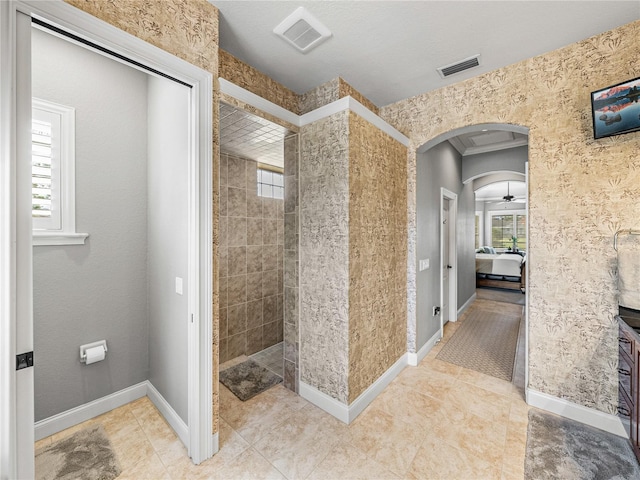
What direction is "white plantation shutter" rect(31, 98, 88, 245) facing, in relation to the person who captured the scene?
facing the viewer and to the right of the viewer

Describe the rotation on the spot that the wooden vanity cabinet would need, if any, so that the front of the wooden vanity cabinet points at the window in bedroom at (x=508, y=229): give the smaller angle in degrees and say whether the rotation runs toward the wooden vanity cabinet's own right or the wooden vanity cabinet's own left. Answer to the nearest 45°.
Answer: approximately 90° to the wooden vanity cabinet's own right

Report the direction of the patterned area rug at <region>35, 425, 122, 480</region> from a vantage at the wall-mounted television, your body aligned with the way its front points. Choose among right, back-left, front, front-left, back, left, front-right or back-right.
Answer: front

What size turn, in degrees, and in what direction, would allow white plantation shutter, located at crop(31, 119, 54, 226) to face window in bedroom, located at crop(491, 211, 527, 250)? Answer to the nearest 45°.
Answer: approximately 45° to its left

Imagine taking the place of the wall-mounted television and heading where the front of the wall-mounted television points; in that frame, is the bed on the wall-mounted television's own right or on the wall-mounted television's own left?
on the wall-mounted television's own right

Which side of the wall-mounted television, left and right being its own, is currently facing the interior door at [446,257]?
right

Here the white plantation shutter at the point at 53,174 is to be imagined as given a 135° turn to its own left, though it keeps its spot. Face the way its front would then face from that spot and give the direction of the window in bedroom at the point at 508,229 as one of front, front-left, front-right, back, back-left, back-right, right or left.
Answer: right

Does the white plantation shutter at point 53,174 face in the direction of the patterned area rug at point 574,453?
yes

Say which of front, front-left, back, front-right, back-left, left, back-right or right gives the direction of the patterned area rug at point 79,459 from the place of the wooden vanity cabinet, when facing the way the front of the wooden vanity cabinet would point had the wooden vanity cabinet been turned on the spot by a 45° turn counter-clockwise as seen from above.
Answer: front

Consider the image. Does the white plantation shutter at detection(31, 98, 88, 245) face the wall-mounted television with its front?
yes

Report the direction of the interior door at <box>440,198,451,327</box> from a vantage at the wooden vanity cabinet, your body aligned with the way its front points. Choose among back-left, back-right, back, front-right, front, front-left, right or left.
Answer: front-right

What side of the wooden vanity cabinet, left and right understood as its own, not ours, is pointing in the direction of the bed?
right

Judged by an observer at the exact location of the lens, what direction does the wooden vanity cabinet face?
facing to the left of the viewer
